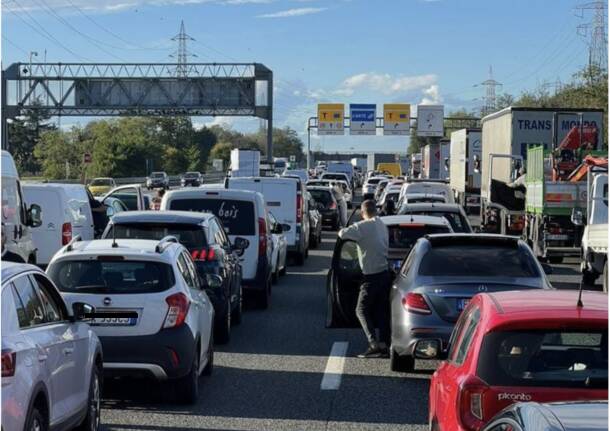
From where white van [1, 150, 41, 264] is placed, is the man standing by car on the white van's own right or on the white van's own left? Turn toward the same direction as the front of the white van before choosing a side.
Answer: on the white van's own right

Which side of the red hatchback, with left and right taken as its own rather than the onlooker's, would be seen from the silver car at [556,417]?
back

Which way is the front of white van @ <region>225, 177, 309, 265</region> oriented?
away from the camera

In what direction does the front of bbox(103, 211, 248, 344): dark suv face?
away from the camera

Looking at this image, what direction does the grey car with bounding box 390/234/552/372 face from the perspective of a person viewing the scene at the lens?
facing away from the viewer

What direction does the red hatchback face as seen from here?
away from the camera

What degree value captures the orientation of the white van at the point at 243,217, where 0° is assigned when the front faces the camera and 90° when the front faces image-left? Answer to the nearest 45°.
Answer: approximately 180°

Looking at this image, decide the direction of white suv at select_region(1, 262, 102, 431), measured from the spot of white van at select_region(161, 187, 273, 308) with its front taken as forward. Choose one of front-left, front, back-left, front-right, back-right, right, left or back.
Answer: back

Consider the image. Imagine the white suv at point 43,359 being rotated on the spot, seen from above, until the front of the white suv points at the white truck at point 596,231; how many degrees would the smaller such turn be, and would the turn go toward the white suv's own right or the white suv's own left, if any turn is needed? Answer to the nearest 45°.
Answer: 0° — it already faces it
